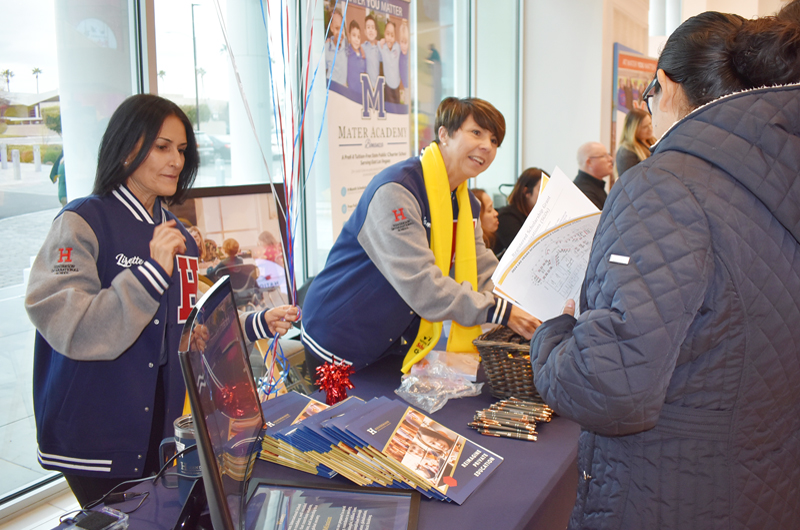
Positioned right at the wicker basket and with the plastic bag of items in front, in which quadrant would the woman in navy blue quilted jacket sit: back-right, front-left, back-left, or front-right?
back-left

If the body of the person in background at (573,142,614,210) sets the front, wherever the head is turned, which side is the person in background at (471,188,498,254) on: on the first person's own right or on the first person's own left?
on the first person's own right

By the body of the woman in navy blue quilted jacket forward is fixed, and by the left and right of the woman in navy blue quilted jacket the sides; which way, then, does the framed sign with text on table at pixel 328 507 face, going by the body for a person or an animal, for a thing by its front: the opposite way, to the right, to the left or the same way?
the opposite way

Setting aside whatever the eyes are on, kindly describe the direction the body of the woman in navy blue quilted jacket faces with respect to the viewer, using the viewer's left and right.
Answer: facing away from the viewer and to the left of the viewer

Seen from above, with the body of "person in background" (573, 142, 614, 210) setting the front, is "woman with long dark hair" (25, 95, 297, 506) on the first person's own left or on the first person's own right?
on the first person's own right

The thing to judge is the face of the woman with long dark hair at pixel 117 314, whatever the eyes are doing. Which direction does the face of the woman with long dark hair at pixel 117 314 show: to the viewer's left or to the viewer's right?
to the viewer's right

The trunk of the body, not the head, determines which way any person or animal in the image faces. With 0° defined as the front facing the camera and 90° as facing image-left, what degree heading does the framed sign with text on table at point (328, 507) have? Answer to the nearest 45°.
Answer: approximately 0°

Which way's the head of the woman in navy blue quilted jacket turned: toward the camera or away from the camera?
away from the camera
